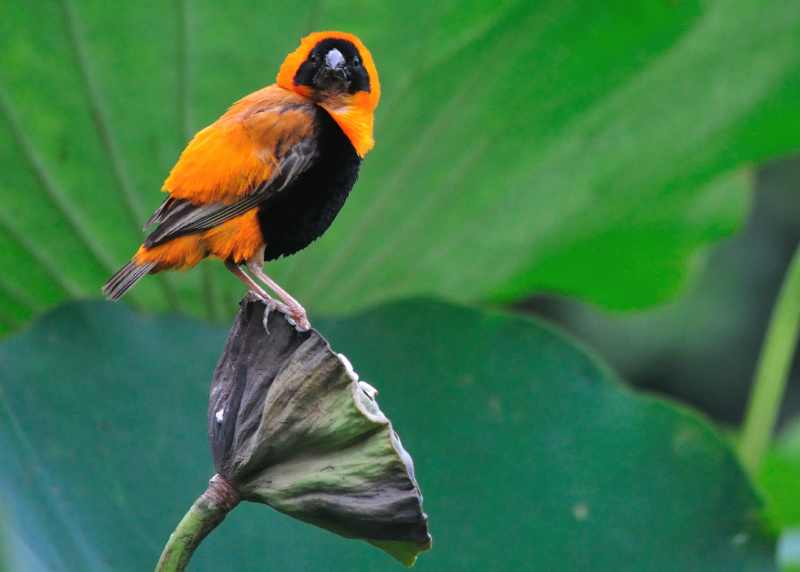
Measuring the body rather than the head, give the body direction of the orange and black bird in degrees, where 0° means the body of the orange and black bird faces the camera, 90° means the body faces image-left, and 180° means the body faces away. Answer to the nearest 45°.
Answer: approximately 270°

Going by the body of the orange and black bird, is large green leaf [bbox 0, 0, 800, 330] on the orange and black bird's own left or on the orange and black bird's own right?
on the orange and black bird's own left
